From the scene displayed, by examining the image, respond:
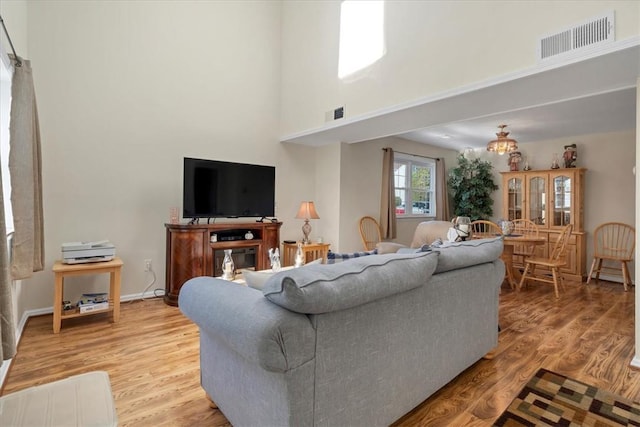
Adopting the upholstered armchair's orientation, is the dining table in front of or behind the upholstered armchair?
behind

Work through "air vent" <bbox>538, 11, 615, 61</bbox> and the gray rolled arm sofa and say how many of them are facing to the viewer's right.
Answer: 0

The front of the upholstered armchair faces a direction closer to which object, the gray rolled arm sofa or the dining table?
the gray rolled arm sofa

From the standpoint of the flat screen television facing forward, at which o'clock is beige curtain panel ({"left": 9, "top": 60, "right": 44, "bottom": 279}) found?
The beige curtain panel is roughly at 3 o'clock from the flat screen television.

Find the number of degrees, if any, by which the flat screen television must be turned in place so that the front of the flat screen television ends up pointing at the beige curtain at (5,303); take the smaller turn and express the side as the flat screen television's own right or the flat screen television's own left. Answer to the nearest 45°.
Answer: approximately 45° to the flat screen television's own right

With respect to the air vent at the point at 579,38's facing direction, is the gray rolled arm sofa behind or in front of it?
in front

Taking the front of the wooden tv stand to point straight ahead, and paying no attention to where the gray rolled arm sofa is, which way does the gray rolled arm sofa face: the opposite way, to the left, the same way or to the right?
the opposite way

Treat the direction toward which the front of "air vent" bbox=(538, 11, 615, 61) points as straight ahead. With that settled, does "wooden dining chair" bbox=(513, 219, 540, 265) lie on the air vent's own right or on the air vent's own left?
on the air vent's own right

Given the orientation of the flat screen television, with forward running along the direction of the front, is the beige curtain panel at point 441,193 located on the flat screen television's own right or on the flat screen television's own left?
on the flat screen television's own left

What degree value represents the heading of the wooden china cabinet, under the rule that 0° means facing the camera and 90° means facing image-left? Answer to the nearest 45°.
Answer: approximately 45°

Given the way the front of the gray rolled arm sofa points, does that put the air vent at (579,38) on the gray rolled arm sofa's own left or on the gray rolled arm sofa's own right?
on the gray rolled arm sofa's own right

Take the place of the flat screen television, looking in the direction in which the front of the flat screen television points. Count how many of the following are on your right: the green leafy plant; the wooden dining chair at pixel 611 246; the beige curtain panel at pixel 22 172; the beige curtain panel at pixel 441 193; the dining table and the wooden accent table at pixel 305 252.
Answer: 1

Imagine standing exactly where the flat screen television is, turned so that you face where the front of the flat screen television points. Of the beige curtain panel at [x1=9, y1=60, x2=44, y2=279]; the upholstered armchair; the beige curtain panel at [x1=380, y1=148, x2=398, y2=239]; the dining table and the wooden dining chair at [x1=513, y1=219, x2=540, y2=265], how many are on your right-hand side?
1

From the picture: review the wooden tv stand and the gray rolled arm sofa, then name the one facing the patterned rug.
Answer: the wooden tv stand

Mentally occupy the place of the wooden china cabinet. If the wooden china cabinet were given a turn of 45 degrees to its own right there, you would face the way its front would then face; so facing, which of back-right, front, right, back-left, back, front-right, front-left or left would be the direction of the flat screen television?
front-left

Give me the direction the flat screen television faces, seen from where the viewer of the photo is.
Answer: facing the viewer and to the right of the viewer

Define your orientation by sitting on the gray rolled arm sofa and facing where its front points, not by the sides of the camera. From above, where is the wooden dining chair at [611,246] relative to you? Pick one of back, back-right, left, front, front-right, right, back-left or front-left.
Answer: right

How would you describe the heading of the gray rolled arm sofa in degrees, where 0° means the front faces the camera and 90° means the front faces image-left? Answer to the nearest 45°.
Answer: approximately 135°

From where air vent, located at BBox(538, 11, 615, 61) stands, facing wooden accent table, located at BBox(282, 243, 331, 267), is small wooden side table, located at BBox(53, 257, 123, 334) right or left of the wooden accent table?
left
